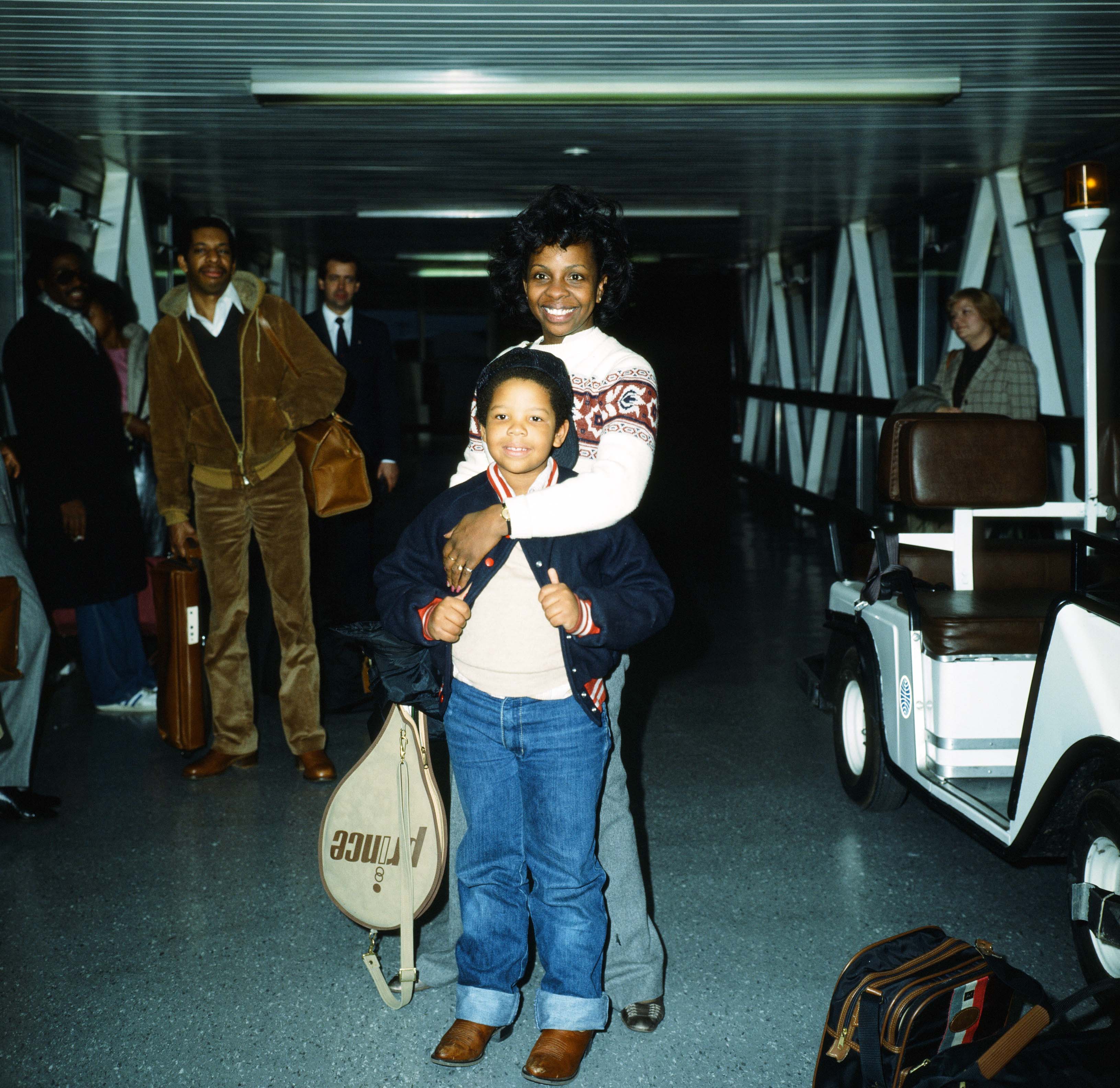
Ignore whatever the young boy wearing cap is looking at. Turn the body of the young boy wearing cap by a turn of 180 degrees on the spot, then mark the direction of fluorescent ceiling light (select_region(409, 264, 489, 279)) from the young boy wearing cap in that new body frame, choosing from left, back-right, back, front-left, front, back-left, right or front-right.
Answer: front

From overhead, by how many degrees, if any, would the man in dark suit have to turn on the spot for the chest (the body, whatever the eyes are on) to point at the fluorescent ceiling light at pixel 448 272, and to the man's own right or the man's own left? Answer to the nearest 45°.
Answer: approximately 180°

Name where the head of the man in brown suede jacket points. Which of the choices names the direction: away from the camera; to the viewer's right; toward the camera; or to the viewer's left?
toward the camera

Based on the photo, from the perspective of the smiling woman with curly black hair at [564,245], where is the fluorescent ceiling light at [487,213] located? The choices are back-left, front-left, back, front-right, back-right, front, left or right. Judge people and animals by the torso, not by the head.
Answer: back

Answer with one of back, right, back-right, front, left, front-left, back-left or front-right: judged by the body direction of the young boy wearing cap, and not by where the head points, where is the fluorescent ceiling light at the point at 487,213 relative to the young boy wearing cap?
back

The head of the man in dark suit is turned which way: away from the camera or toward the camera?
toward the camera

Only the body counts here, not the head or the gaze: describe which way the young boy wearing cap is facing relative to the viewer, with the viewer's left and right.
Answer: facing the viewer

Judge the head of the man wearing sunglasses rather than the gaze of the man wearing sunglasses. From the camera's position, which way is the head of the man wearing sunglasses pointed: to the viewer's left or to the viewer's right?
to the viewer's right

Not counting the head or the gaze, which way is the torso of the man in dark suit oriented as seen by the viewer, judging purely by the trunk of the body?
toward the camera

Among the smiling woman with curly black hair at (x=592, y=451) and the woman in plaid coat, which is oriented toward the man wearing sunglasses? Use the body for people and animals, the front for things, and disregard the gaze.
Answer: the woman in plaid coat

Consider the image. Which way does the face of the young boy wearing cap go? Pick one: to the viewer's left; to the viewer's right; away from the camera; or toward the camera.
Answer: toward the camera

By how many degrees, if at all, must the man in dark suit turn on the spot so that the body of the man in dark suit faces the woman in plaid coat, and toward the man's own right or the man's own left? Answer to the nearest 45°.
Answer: approximately 90° to the man's own left
